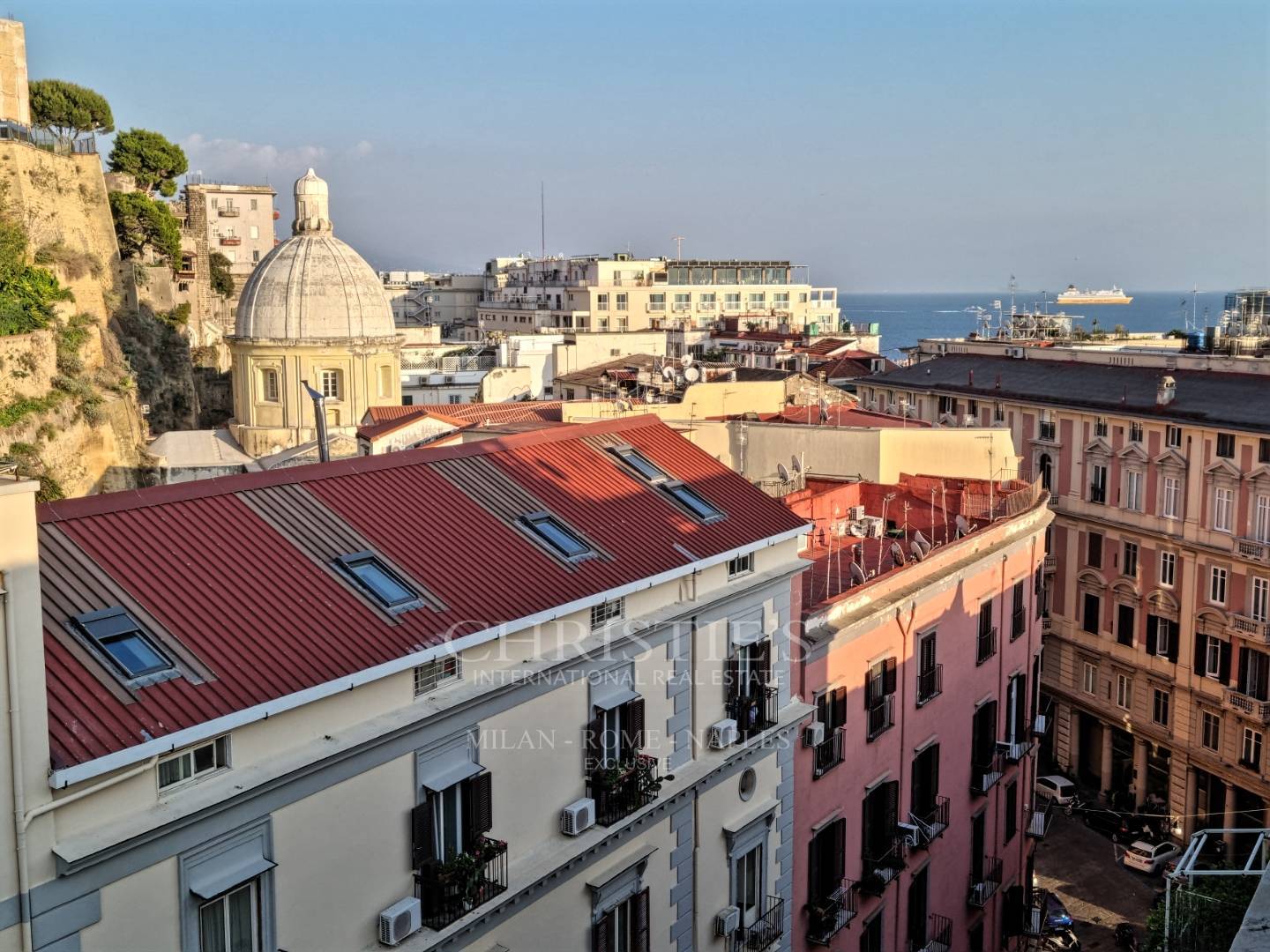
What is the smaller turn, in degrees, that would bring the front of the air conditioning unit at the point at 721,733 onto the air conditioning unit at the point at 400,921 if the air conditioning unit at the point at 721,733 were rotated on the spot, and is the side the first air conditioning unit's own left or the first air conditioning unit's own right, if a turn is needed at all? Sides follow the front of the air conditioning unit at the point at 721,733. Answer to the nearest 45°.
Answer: approximately 90° to the first air conditioning unit's own right

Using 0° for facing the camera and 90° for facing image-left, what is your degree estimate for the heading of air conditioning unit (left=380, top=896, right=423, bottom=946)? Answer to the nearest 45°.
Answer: approximately 315°

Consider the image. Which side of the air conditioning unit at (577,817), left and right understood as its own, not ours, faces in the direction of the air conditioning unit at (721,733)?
left

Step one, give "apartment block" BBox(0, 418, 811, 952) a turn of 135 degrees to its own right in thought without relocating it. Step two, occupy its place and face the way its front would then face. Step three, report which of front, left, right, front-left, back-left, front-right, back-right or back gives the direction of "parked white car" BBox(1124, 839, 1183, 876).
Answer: back-right

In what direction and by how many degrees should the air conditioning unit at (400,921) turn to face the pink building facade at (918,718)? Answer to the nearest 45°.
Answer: approximately 90° to its left

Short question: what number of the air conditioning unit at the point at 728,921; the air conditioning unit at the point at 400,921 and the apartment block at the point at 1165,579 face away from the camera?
0

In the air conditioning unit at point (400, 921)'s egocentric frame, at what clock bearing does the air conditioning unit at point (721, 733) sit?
the air conditioning unit at point (721, 733) is roughly at 9 o'clock from the air conditioning unit at point (400, 921).

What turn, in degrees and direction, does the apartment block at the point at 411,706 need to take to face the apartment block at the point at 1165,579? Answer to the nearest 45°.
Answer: approximately 90° to its left

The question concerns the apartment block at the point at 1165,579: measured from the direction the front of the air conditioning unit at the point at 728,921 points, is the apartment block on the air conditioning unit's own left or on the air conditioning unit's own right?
on the air conditioning unit's own left

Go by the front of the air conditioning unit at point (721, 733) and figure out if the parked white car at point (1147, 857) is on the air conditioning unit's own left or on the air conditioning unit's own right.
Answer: on the air conditioning unit's own left

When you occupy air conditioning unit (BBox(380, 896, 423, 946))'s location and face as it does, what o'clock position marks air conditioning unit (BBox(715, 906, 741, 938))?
air conditioning unit (BBox(715, 906, 741, 938)) is roughly at 9 o'clock from air conditioning unit (BBox(380, 896, 423, 946)).

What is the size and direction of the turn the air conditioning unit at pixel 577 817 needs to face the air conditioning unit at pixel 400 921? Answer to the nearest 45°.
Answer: approximately 90° to its right

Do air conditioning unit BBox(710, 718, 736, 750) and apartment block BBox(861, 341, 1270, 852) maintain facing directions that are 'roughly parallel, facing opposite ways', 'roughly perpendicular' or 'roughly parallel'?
roughly perpendicular

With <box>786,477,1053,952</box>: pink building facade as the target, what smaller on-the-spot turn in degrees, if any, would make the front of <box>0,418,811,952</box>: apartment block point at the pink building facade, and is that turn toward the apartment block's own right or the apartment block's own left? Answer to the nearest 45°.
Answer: approximately 90° to the apartment block's own left

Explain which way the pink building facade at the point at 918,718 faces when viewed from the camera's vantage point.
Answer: facing the viewer and to the right of the viewer

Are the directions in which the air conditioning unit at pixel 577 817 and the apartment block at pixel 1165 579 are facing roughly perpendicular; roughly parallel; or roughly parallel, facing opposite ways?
roughly perpendicular

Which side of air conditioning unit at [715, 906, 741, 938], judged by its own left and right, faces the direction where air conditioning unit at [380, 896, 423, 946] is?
right

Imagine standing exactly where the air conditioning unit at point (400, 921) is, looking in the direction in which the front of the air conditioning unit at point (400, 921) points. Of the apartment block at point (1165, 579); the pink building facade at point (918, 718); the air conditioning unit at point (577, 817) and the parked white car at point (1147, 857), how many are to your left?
4

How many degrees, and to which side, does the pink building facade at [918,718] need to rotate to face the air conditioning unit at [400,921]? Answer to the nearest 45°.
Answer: approximately 45° to its right
